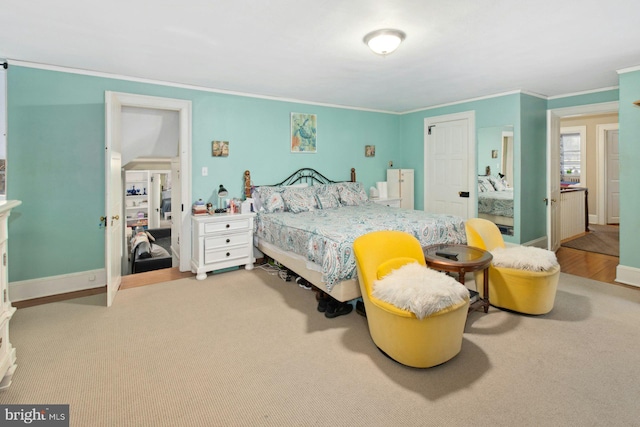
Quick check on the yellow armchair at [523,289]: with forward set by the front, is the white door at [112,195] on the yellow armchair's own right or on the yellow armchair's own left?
on the yellow armchair's own right

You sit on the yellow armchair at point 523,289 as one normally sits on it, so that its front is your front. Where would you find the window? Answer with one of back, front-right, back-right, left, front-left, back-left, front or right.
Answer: back-left

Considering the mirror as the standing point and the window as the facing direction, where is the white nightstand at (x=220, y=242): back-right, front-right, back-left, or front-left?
back-left

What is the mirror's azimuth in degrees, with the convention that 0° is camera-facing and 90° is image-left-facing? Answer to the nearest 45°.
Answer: approximately 45°

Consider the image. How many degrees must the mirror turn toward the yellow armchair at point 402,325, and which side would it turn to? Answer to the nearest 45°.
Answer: approximately 45° to its left

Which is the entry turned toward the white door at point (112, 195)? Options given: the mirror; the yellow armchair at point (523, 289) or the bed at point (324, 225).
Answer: the mirror

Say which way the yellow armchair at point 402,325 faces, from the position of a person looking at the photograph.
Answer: facing the viewer and to the right of the viewer
